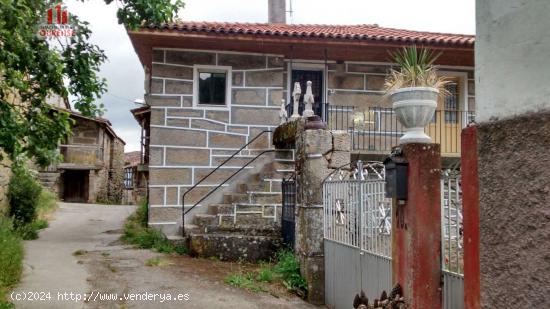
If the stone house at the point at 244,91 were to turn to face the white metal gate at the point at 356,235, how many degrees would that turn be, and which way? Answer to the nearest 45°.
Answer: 0° — it already faces it

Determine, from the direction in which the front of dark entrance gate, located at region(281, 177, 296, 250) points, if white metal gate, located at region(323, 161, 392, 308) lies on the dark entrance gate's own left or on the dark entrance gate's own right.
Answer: on the dark entrance gate's own left

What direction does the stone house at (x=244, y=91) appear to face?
toward the camera

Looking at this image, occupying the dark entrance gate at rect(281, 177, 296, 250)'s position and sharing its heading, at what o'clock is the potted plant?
The potted plant is roughly at 10 o'clock from the dark entrance gate.

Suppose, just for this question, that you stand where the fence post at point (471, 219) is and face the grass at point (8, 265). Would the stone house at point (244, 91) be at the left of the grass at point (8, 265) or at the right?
right

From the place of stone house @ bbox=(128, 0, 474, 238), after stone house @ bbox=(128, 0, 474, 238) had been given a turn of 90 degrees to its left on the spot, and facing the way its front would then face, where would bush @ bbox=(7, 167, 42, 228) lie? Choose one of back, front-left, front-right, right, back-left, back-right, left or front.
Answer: back

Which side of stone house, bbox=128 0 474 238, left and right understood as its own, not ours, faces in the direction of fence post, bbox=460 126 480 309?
front

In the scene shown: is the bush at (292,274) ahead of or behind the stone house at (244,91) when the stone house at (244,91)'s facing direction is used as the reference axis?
ahead

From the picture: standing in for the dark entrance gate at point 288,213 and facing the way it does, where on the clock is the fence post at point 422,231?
The fence post is roughly at 10 o'clock from the dark entrance gate.

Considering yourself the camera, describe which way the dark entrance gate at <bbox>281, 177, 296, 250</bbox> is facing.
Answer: facing the viewer and to the left of the viewer

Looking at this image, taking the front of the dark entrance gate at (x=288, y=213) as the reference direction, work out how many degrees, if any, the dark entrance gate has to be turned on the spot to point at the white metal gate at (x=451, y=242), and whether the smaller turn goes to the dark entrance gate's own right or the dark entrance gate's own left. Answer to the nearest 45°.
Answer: approximately 45° to the dark entrance gate's own left

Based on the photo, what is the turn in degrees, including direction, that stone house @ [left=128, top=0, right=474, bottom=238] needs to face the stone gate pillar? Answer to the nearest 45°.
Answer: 0° — it already faces it

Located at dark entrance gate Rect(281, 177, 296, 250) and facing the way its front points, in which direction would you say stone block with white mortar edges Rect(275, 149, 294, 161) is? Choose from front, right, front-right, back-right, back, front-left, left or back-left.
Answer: back-right
